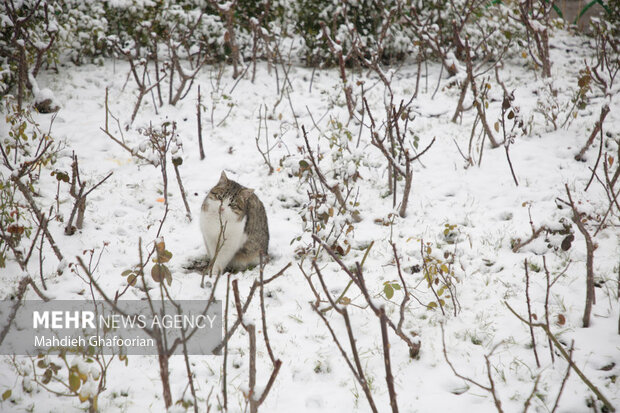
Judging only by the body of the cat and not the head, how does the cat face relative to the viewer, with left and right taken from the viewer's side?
facing the viewer and to the left of the viewer
